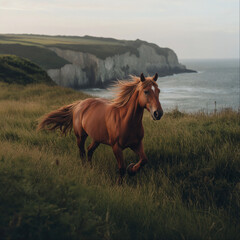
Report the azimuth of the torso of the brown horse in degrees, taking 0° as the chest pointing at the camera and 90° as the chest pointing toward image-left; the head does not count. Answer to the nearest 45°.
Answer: approximately 315°
